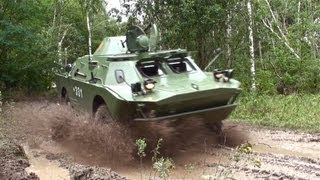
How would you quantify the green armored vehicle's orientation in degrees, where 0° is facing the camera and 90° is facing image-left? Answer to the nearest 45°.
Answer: approximately 315°
